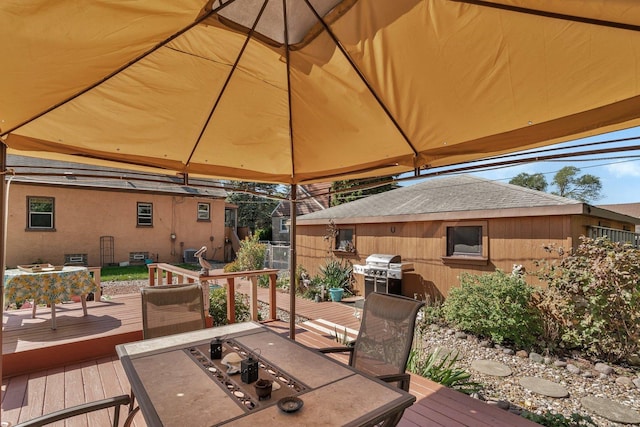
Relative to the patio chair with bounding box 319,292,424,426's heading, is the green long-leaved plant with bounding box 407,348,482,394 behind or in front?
behind

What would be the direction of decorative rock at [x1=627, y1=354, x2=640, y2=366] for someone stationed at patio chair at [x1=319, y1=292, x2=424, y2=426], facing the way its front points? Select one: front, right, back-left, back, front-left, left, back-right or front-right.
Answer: back

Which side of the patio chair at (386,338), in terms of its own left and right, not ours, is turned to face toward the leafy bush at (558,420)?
back

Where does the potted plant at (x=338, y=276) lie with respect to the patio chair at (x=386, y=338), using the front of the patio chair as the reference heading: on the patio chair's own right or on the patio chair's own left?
on the patio chair's own right

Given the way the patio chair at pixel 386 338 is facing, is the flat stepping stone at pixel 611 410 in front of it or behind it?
behind

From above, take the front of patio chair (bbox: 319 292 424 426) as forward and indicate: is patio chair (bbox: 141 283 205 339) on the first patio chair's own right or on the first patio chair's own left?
on the first patio chair's own right

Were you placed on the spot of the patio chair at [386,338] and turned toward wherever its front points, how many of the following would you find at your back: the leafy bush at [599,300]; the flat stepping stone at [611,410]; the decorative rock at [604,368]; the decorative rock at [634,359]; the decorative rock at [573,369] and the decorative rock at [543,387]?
6

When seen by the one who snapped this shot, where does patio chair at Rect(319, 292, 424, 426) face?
facing the viewer and to the left of the viewer

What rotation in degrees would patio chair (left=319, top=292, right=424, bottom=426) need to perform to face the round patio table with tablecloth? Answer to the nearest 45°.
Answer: approximately 45° to its right

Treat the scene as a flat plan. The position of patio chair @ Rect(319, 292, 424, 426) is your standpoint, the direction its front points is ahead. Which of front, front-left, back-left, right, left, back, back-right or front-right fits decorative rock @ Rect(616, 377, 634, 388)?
back

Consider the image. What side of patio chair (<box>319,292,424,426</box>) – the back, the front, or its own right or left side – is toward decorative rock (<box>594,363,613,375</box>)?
back

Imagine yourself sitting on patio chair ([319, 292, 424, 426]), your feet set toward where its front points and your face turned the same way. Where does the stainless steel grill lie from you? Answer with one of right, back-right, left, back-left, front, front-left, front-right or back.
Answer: back-right

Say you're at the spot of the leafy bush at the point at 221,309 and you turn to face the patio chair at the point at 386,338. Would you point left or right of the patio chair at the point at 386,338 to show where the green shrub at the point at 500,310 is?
left

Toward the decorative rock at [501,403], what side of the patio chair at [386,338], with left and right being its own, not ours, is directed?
back
